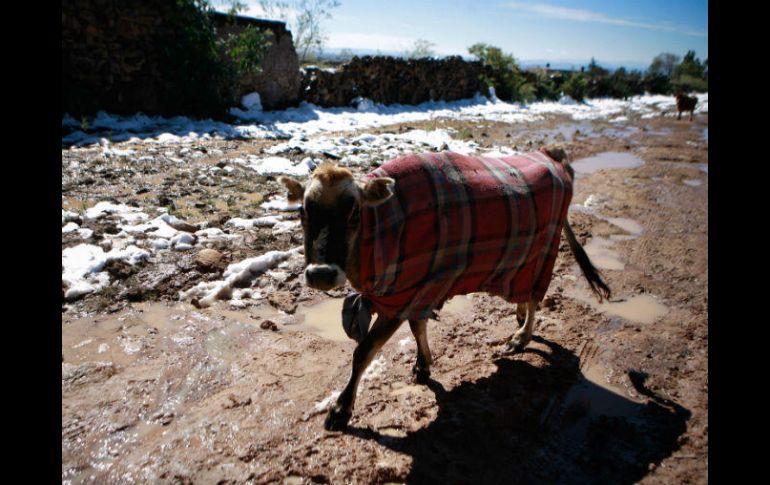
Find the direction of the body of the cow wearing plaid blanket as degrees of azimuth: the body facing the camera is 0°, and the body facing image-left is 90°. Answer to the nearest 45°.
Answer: approximately 45°

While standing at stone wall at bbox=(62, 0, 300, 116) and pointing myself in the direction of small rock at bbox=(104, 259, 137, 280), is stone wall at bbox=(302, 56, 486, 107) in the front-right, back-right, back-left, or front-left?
back-left

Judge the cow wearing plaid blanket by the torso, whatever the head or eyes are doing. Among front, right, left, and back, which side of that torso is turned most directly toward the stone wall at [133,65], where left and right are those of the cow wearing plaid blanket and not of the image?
right

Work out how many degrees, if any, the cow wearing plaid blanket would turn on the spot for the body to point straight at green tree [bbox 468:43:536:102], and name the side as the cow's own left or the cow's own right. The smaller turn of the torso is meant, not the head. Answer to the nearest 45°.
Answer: approximately 135° to the cow's own right

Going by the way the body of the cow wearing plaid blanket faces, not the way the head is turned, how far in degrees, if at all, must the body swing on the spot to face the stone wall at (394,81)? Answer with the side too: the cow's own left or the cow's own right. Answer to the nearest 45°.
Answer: approximately 135° to the cow's own right
